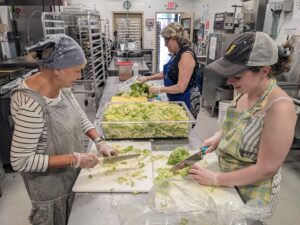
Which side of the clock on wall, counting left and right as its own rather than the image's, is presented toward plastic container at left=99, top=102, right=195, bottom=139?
front

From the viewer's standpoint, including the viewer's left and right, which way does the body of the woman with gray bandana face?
facing the viewer and to the right of the viewer

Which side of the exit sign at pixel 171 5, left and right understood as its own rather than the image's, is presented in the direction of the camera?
front

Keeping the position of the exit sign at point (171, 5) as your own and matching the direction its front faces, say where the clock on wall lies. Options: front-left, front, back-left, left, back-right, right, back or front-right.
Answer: right

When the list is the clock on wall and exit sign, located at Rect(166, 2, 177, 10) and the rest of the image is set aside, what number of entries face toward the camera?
2

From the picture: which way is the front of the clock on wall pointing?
toward the camera

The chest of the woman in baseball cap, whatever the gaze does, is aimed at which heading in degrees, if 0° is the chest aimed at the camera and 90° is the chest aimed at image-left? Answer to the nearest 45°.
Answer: approximately 45°

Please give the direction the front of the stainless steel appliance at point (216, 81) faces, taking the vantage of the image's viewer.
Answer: facing the viewer and to the left of the viewer

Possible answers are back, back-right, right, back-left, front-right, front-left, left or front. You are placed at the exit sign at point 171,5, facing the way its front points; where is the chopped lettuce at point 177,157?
front

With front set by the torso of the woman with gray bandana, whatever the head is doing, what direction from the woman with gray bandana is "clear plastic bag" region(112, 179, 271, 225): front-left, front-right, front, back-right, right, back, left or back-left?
front

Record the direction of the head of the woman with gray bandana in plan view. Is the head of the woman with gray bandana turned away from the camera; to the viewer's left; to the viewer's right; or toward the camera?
to the viewer's right
